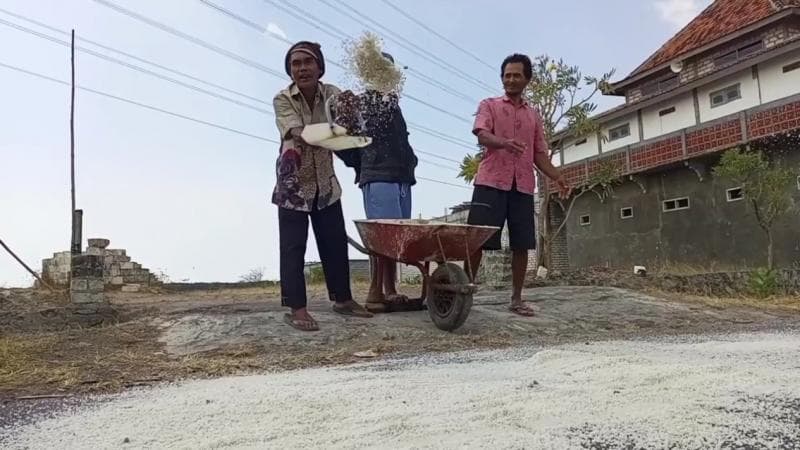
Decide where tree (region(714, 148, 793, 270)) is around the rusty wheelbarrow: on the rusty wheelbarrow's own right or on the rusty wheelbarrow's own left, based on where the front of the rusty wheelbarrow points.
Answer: on the rusty wheelbarrow's own left

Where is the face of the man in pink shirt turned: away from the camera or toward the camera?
toward the camera

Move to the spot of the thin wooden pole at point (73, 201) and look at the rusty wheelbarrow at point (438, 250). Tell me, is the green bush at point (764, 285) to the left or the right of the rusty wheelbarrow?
left

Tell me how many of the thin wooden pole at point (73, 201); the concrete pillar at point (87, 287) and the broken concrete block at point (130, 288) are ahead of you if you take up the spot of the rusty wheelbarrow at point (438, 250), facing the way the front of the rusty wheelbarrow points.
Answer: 0

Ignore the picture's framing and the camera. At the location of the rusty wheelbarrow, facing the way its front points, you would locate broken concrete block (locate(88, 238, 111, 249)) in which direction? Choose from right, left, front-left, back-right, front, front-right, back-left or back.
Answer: back

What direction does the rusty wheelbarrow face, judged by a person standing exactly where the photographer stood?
facing the viewer and to the right of the viewer

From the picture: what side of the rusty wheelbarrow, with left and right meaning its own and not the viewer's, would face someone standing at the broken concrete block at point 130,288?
back

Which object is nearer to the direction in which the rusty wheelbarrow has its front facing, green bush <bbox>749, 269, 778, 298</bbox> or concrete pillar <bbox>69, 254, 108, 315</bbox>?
the green bush
